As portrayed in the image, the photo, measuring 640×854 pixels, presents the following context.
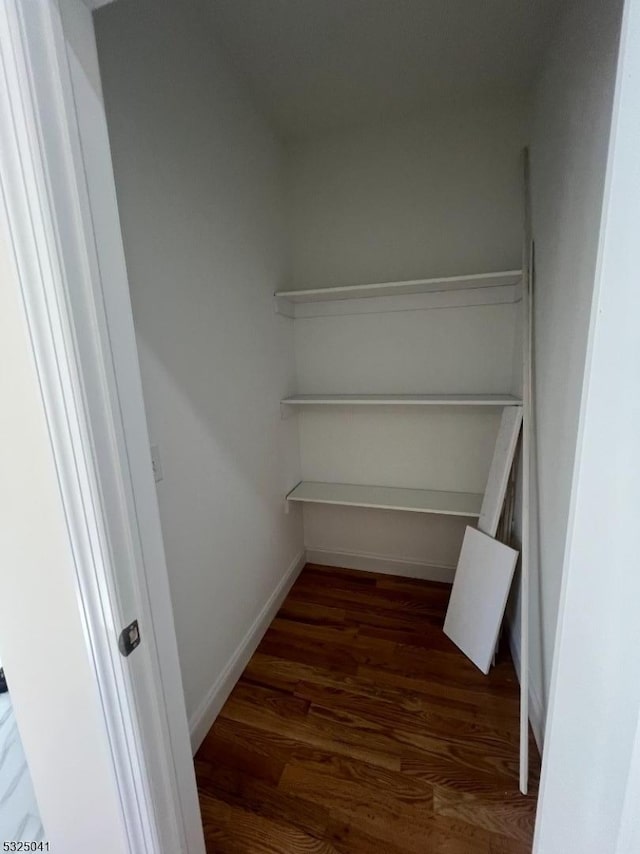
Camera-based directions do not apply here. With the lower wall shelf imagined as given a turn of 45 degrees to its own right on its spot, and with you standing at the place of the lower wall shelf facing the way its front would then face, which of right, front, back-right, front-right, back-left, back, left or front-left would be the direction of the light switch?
front

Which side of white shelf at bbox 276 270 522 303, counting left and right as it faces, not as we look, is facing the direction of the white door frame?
front

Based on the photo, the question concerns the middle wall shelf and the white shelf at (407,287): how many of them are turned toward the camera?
2

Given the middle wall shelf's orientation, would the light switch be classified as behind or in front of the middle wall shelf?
in front

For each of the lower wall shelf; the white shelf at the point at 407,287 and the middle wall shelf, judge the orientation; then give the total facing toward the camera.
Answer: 3

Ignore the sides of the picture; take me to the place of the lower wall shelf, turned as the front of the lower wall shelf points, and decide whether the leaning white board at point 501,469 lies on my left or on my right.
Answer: on my left

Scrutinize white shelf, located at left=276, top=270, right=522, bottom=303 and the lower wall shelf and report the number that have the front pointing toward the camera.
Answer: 2

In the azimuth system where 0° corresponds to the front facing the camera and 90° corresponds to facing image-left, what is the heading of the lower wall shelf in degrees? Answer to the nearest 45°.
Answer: approximately 0°

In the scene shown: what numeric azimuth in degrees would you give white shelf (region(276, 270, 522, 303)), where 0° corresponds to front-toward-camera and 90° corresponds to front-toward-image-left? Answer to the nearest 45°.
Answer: approximately 0°
